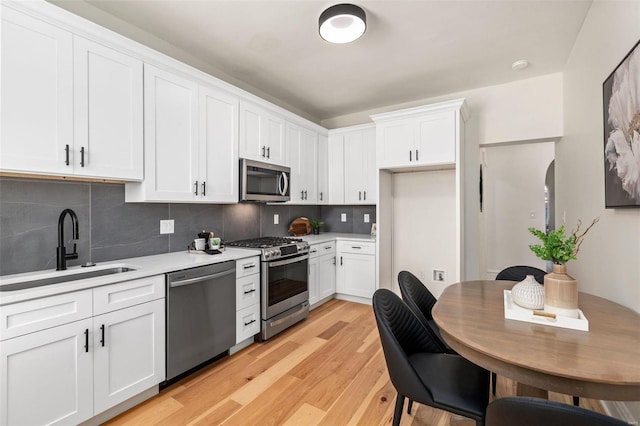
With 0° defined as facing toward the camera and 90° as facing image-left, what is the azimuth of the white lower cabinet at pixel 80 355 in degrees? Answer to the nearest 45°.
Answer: approximately 315°

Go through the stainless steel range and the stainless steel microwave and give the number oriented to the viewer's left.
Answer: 0

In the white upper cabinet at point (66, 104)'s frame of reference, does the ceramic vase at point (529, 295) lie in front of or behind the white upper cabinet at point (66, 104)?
in front

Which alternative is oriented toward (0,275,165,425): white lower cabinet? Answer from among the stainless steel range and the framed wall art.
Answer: the framed wall art

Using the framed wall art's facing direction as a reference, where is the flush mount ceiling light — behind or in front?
in front

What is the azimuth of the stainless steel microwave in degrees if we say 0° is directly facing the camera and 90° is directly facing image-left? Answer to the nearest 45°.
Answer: approximately 315°

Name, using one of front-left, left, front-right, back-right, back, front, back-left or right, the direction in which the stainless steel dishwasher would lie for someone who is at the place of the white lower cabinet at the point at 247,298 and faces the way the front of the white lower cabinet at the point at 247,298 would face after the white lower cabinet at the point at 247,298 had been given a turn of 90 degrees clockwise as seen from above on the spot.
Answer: front

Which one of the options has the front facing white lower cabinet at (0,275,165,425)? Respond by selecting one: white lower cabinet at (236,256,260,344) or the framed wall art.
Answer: the framed wall art

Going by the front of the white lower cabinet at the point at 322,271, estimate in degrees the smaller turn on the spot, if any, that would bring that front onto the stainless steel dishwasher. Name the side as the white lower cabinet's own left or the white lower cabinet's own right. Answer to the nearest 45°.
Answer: approximately 90° to the white lower cabinet's own right
